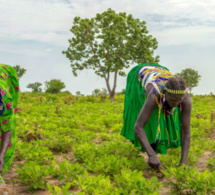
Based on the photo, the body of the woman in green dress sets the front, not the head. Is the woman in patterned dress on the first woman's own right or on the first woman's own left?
on the first woman's own right

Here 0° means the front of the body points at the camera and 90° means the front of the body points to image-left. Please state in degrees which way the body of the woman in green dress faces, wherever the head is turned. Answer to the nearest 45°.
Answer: approximately 315°

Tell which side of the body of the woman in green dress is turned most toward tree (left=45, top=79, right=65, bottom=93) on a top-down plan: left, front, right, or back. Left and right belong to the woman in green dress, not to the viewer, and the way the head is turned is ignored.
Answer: back

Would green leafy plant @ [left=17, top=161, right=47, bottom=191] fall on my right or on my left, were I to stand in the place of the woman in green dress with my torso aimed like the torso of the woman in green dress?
on my right

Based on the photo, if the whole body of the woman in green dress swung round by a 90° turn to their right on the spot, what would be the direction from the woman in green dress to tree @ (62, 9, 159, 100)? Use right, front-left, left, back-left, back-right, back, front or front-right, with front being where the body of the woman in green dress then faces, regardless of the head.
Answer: back-right

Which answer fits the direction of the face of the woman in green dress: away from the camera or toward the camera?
toward the camera

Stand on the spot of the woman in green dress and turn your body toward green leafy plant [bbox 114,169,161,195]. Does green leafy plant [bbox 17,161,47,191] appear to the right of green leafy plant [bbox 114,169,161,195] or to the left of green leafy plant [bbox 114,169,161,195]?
right

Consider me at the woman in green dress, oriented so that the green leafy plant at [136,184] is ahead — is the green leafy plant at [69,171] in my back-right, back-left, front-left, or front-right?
front-right

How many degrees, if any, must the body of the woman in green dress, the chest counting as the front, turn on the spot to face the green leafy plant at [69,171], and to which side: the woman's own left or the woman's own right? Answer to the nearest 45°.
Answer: approximately 90° to the woman's own right
